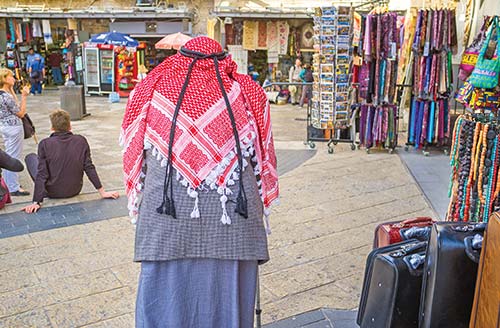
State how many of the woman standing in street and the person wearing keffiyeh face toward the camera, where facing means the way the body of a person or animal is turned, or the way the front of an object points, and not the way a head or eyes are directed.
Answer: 0

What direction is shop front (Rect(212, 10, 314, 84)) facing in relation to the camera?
toward the camera

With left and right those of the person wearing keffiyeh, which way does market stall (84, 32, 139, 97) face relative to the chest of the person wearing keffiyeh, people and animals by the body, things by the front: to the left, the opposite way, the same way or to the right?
the opposite way

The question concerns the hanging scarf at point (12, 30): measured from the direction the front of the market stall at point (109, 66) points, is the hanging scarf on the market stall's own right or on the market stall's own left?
on the market stall's own right

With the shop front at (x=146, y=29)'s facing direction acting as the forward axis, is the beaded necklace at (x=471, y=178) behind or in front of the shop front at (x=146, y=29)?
in front

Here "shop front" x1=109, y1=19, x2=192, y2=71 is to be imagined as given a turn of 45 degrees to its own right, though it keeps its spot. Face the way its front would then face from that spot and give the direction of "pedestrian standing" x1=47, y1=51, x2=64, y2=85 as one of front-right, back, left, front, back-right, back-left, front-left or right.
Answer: right

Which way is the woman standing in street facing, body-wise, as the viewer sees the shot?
to the viewer's right

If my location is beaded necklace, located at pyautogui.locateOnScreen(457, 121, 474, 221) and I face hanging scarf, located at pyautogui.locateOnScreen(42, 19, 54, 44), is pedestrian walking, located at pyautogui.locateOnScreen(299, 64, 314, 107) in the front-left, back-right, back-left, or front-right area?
front-right

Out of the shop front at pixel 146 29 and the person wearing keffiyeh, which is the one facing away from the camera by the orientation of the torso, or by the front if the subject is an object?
the person wearing keffiyeh

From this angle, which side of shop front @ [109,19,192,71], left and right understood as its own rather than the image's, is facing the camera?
front

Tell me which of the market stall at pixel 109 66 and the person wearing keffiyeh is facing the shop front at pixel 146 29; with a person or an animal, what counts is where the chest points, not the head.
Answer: the person wearing keffiyeh

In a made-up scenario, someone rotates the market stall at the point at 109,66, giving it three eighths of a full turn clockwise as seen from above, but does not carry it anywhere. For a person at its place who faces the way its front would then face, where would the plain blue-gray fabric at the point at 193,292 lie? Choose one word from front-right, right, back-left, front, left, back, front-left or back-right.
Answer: back-left

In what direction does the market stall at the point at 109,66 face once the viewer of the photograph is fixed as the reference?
facing the viewer

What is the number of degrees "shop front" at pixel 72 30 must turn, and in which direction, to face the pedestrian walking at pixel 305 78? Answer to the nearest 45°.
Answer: approximately 45° to its left

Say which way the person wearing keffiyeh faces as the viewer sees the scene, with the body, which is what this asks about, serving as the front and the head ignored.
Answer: away from the camera

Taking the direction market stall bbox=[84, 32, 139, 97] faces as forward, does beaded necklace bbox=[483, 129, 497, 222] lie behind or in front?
in front

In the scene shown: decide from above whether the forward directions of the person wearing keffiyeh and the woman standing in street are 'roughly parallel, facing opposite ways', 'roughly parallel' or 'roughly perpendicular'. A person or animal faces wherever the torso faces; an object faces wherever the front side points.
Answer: roughly perpendicular

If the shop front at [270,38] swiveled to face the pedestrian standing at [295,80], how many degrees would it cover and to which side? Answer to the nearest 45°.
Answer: approximately 45° to its left
